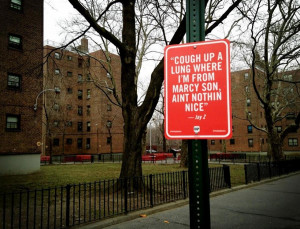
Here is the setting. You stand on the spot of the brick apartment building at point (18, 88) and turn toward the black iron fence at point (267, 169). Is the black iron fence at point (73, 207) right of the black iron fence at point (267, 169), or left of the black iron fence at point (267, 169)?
right

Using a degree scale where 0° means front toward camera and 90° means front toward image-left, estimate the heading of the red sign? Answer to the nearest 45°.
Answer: approximately 0°

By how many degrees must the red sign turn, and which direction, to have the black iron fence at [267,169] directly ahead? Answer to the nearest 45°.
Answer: approximately 180°

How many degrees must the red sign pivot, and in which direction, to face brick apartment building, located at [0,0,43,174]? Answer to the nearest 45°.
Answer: approximately 135° to its right

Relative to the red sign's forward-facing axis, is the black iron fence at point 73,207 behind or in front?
behind
